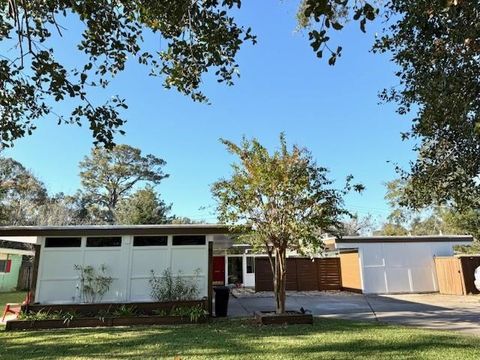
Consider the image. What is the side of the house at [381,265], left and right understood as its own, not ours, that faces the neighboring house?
right

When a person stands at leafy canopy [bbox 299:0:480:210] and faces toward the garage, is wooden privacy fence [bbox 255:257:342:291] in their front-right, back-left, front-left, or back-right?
front-left

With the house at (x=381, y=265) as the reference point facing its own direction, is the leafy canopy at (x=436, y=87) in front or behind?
in front

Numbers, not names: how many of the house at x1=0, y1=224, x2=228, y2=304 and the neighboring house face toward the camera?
2

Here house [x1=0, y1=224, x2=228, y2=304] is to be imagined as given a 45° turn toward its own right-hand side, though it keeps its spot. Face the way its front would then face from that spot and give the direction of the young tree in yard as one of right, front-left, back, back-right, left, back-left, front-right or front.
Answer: left

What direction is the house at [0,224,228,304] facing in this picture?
toward the camera

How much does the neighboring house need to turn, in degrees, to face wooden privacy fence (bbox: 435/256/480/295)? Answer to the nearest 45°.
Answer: approximately 45° to its left

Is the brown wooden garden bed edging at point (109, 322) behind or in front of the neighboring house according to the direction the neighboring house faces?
in front

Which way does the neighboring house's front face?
toward the camera

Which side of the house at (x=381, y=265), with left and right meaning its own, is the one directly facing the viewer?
front

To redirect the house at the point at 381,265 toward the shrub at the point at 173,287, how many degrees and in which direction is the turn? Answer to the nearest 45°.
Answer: approximately 45° to its right
